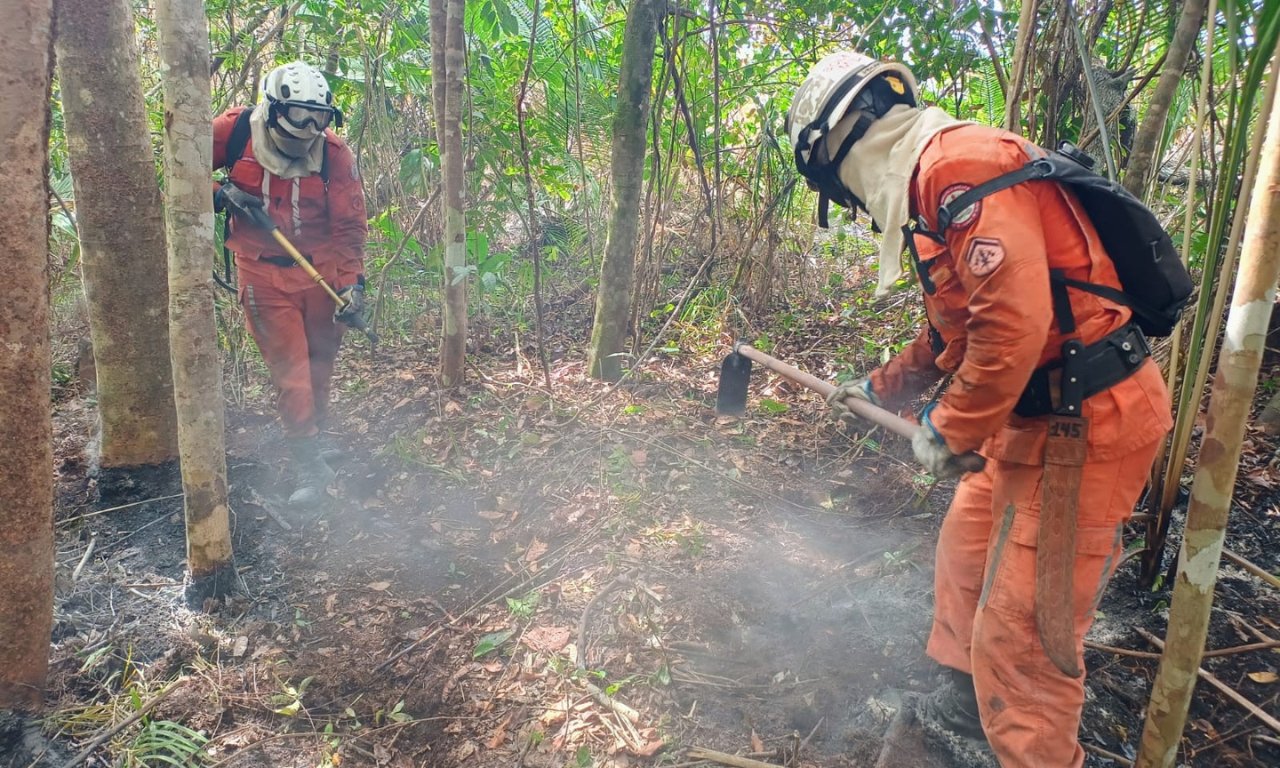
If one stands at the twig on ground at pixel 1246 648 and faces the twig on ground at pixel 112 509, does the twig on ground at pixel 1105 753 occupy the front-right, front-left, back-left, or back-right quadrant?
front-left

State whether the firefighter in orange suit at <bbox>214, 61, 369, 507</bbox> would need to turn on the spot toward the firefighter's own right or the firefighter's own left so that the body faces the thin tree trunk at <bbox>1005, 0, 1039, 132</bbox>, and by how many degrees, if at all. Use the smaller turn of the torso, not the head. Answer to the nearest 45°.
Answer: approximately 45° to the firefighter's own left

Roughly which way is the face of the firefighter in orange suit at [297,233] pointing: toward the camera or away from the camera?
toward the camera

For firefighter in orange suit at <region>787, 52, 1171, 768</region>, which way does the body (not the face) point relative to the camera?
to the viewer's left

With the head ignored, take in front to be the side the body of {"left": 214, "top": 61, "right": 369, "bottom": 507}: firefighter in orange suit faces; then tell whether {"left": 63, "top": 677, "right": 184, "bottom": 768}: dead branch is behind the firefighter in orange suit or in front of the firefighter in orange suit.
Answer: in front

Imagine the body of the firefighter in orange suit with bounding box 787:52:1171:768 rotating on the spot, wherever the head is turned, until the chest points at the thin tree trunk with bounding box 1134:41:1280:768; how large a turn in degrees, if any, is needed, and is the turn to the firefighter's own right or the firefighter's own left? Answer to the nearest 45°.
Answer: approximately 135° to the firefighter's own left

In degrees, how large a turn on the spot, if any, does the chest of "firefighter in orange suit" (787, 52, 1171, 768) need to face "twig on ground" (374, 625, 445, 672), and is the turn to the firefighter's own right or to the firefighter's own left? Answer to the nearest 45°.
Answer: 0° — they already face it

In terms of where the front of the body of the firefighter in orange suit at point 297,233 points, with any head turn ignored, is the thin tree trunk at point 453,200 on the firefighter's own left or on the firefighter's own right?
on the firefighter's own left

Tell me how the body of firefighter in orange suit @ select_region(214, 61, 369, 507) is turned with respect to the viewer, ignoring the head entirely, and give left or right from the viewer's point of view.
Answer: facing the viewer

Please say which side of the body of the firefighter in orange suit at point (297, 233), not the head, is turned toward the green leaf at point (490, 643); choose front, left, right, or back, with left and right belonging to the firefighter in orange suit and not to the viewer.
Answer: front

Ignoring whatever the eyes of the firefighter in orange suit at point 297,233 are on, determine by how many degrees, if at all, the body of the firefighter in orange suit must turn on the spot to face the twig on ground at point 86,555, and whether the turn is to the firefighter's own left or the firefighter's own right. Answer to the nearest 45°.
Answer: approximately 45° to the firefighter's own right

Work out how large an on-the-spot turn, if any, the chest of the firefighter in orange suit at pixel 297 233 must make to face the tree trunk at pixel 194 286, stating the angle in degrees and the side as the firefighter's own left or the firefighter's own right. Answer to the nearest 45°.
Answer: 0° — they already face it

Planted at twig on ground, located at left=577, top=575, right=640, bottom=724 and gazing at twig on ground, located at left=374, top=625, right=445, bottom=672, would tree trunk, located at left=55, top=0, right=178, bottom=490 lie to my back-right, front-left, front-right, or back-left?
front-right

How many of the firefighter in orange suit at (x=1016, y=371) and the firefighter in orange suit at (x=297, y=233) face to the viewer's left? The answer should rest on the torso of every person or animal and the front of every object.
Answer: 1

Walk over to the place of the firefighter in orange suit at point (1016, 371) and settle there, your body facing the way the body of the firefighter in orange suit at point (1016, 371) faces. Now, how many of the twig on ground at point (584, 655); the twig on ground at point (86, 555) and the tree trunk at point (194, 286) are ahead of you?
3
